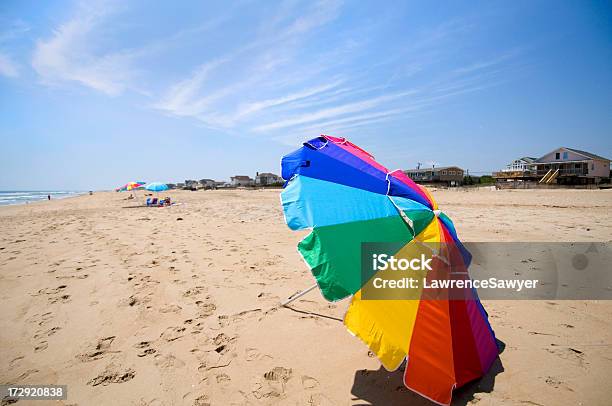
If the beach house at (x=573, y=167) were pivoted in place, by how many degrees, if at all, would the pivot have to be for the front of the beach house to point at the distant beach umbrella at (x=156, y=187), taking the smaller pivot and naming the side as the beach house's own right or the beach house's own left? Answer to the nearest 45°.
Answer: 0° — it already faces it

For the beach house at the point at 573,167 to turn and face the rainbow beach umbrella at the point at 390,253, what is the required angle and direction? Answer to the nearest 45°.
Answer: approximately 45° to its left

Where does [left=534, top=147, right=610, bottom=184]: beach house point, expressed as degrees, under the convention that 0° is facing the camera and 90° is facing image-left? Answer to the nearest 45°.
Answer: approximately 45°
